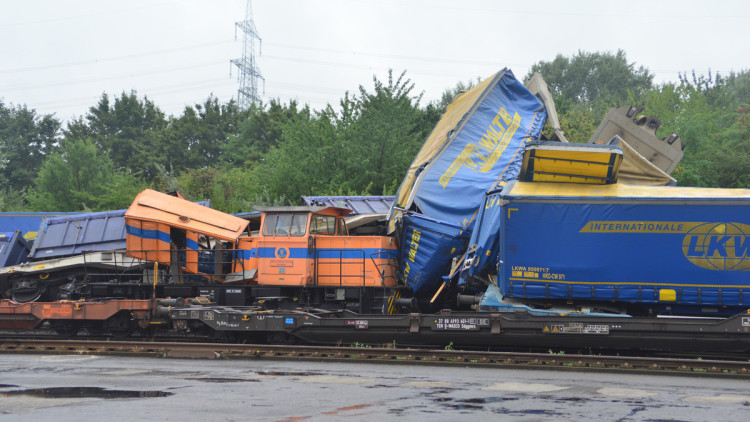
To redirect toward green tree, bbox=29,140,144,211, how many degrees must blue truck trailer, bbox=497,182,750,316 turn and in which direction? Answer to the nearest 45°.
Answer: approximately 45° to its right

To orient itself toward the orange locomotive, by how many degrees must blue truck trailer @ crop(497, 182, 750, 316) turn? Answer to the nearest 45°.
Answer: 0° — it already faces it

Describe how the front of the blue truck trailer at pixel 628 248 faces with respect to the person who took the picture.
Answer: facing to the left of the viewer
